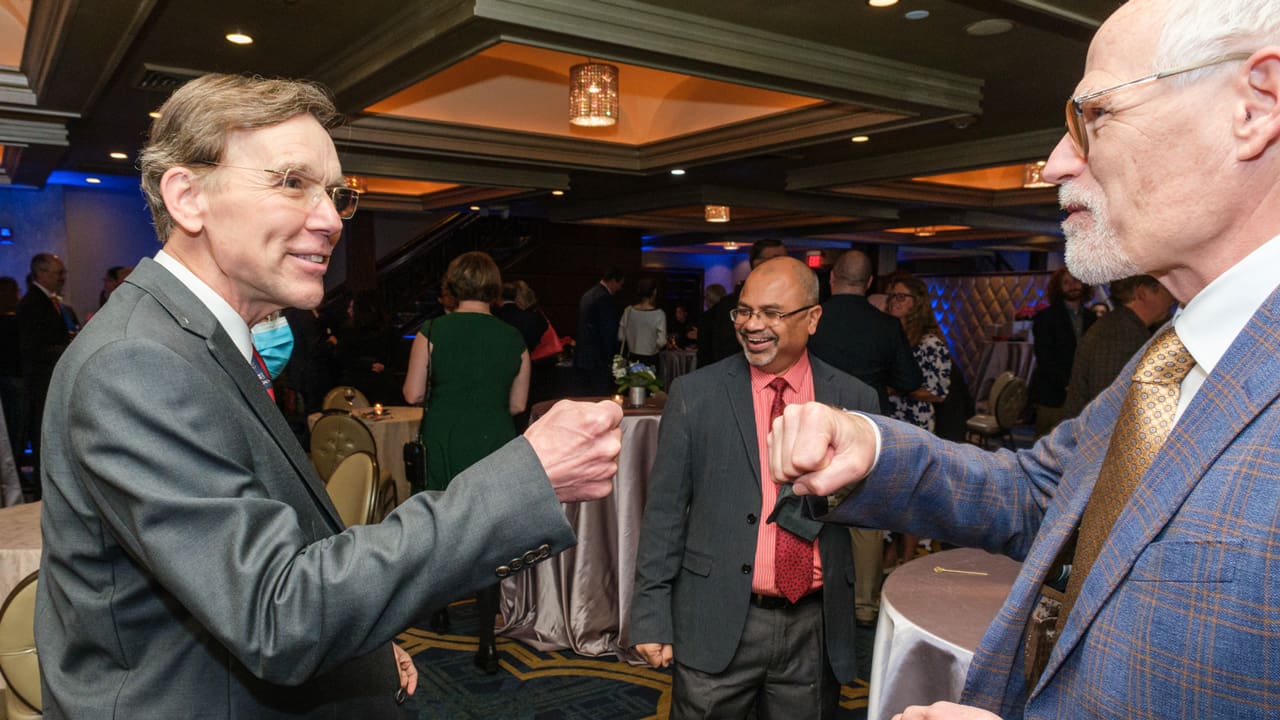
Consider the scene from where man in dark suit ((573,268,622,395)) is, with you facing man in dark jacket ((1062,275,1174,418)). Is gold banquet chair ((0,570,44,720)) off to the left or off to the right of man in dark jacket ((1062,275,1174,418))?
right

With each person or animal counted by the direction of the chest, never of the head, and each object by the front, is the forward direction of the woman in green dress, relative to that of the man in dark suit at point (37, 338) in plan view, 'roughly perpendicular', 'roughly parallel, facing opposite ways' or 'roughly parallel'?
roughly perpendicular

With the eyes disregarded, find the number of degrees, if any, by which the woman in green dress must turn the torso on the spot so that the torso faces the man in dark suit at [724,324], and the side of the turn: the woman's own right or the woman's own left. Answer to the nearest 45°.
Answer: approximately 45° to the woman's own right

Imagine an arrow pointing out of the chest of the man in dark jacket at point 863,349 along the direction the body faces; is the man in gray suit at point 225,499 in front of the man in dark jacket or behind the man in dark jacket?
behind

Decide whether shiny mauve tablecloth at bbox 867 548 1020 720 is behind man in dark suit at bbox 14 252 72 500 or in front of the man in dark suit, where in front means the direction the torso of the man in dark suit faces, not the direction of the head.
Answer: in front

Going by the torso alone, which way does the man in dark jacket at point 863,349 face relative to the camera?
away from the camera

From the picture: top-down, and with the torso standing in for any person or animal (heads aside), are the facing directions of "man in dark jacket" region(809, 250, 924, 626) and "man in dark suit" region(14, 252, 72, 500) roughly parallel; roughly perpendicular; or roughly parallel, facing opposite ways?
roughly perpendicular

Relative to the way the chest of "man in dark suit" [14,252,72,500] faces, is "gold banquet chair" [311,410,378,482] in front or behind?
in front

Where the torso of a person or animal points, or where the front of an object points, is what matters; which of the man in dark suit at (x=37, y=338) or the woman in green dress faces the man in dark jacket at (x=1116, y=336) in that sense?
the man in dark suit at (x=37, y=338)

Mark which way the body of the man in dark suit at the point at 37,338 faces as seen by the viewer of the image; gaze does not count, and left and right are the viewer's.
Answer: facing the viewer and to the right of the viewer

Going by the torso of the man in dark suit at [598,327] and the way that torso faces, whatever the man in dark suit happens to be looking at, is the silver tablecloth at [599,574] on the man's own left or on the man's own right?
on the man's own right

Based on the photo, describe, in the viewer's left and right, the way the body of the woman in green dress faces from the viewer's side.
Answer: facing away from the viewer

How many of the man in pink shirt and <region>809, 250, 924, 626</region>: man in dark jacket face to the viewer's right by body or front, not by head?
0

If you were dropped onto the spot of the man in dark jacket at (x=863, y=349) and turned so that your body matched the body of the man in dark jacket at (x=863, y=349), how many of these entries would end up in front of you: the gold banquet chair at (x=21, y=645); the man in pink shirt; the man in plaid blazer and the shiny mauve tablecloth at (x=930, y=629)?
0

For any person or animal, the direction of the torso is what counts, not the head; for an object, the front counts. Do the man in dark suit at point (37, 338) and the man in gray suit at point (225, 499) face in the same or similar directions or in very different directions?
same or similar directions

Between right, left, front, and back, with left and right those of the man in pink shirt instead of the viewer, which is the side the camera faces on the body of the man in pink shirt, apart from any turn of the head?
front

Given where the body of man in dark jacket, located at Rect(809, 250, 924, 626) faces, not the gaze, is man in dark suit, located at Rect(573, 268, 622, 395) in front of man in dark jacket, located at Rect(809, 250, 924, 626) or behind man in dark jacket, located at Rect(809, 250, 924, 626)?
in front

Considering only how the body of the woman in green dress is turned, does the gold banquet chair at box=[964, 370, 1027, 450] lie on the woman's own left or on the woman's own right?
on the woman's own right

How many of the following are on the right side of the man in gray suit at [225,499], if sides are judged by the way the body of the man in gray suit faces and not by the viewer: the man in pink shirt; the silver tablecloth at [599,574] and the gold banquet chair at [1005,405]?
0

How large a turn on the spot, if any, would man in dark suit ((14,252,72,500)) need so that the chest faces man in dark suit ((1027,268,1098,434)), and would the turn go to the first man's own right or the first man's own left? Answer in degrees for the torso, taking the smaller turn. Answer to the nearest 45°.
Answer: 0° — they already face them
